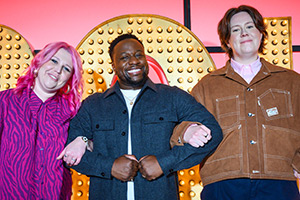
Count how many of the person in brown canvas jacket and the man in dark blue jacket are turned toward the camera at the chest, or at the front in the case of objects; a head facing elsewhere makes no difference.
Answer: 2

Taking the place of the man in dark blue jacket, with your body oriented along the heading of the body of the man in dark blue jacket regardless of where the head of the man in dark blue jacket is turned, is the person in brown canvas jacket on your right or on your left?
on your left

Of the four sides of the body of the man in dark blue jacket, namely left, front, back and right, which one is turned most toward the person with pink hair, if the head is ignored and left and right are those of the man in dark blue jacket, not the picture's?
right

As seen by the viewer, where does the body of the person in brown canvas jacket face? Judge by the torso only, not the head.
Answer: toward the camera

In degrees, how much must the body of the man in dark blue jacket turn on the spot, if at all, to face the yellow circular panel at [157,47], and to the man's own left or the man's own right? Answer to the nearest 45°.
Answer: approximately 180°

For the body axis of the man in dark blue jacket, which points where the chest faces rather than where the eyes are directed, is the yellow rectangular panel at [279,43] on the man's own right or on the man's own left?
on the man's own left

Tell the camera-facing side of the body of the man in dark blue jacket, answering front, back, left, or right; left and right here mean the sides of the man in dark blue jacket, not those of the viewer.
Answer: front

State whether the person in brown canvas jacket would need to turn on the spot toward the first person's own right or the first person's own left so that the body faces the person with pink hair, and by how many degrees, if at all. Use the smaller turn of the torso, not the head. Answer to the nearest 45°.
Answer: approximately 90° to the first person's own right

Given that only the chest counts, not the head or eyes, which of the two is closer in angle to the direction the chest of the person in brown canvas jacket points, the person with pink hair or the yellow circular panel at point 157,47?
the person with pink hair
